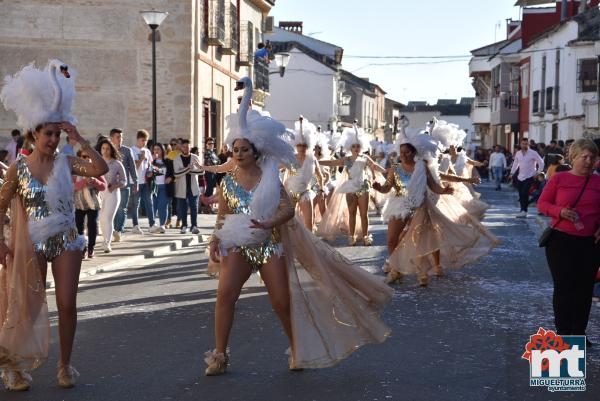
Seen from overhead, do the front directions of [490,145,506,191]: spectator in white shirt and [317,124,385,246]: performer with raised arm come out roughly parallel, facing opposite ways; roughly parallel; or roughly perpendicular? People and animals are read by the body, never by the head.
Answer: roughly parallel

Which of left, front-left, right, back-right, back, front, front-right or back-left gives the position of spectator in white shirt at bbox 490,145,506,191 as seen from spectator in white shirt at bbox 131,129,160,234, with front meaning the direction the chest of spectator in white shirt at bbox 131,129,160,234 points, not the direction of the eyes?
left

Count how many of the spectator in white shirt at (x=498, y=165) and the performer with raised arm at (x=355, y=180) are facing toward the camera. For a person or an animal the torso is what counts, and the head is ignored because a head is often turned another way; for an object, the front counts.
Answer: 2

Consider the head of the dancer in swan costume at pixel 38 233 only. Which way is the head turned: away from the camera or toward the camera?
toward the camera

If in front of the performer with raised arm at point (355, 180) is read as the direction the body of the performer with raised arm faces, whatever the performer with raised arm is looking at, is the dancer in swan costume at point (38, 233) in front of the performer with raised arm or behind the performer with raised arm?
in front

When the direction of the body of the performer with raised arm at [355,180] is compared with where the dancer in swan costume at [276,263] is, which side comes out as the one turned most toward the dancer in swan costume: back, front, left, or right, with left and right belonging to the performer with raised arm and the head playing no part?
front

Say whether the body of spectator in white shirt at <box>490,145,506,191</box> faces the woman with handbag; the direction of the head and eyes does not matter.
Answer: yes

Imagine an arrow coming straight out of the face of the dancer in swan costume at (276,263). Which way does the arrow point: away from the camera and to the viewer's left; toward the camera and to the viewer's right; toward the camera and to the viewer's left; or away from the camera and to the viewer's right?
toward the camera and to the viewer's left

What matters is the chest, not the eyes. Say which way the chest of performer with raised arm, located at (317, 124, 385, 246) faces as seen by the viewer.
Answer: toward the camera

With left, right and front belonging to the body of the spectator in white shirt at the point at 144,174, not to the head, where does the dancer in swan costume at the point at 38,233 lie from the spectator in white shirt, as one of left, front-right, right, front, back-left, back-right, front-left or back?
front-right

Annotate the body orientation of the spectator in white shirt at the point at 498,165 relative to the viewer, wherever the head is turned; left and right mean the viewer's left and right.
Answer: facing the viewer
